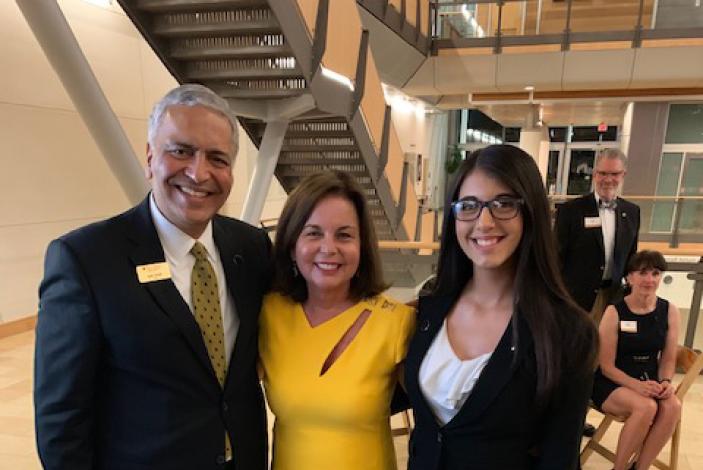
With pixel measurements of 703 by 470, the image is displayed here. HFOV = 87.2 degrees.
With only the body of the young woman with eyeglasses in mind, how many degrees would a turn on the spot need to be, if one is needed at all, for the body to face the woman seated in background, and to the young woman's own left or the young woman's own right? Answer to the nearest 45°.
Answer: approximately 180°

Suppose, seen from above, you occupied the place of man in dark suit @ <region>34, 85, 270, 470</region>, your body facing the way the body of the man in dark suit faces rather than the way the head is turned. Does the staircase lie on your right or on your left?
on your left

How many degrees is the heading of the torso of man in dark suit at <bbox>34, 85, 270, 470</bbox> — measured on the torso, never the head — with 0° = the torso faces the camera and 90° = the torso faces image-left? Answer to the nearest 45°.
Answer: approximately 315°

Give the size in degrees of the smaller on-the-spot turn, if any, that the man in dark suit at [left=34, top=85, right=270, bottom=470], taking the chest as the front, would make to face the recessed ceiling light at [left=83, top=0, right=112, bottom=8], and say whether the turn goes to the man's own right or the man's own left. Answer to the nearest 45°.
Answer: approximately 135° to the man's own left

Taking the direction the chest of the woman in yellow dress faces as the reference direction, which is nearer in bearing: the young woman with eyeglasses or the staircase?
the young woman with eyeglasses

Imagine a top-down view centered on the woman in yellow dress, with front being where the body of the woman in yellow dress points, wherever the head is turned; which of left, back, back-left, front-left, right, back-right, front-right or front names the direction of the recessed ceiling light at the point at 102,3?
back-right

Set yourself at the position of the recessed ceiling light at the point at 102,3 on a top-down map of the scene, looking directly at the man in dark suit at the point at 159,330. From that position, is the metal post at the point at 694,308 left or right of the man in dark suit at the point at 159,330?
left
